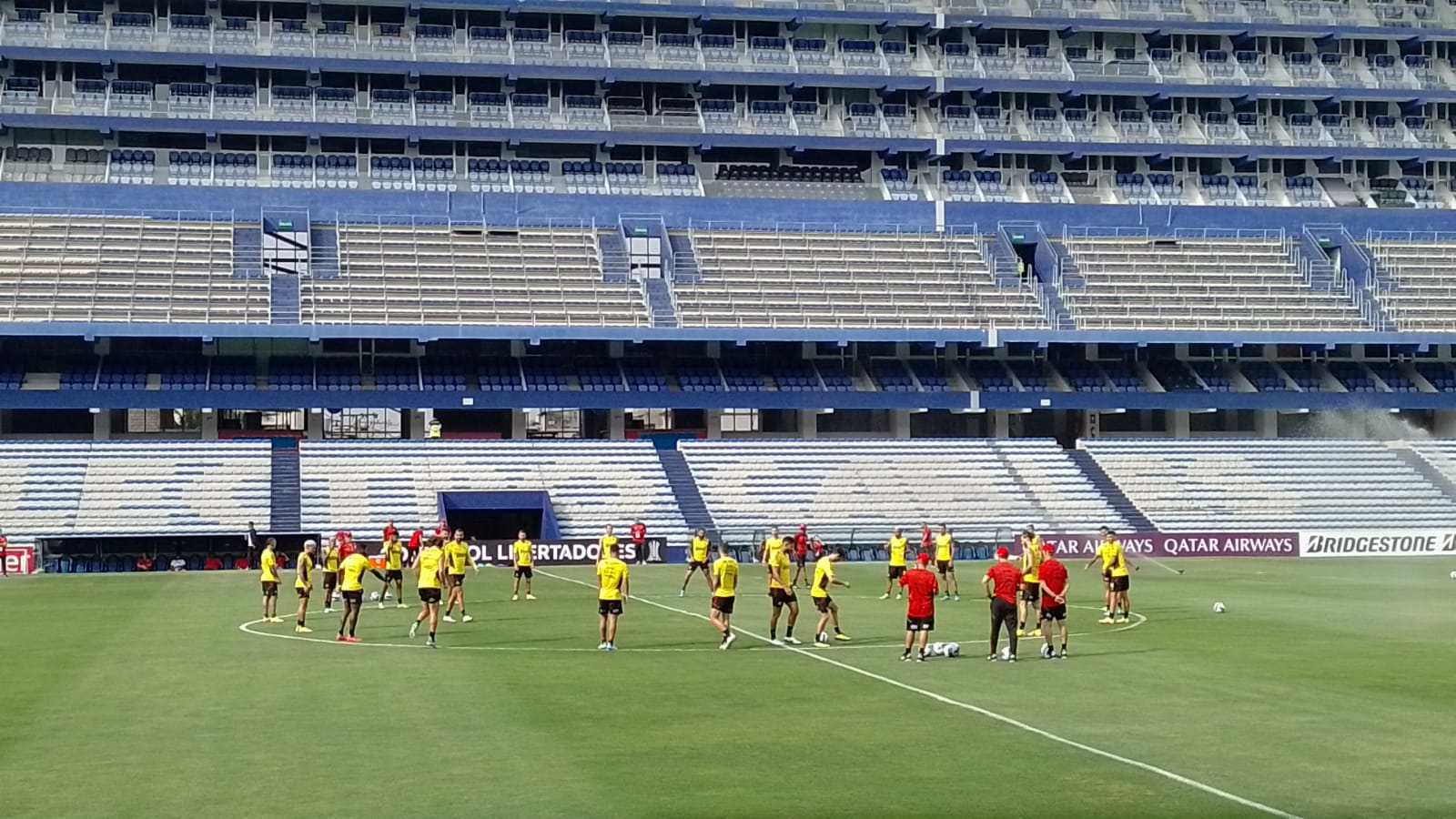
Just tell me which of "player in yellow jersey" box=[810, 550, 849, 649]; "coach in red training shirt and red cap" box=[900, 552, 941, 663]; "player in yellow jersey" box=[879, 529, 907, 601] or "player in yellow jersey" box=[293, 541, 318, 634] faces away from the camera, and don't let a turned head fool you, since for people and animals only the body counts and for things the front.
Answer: the coach in red training shirt and red cap

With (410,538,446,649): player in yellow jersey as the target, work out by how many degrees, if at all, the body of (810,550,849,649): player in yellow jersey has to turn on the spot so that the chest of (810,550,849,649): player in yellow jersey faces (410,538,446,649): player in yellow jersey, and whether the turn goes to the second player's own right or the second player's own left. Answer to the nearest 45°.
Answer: approximately 180°

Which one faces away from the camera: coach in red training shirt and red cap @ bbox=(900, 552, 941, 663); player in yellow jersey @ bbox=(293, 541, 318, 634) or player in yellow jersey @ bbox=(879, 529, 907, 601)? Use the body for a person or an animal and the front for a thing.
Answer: the coach in red training shirt and red cap

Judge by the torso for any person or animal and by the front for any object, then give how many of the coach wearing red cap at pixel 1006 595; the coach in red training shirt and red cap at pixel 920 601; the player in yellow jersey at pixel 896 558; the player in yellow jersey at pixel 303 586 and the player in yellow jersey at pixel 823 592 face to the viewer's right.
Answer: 2

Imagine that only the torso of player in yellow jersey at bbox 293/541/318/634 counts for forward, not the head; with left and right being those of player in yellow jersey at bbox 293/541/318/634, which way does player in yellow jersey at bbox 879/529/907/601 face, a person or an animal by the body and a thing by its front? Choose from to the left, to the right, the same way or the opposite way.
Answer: to the right

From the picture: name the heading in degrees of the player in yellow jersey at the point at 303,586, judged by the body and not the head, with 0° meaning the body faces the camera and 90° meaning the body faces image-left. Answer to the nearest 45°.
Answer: approximately 270°

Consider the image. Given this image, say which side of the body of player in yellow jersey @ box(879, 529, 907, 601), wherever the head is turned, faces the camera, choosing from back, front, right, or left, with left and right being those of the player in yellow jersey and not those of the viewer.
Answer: front

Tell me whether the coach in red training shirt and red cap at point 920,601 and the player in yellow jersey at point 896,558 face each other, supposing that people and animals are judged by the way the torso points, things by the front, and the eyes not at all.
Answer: yes

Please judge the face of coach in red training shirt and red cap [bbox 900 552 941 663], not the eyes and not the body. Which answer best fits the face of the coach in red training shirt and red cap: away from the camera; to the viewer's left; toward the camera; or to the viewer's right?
away from the camera

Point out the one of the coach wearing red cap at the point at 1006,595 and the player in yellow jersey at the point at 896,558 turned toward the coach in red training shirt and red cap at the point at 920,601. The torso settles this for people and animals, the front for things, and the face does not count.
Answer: the player in yellow jersey

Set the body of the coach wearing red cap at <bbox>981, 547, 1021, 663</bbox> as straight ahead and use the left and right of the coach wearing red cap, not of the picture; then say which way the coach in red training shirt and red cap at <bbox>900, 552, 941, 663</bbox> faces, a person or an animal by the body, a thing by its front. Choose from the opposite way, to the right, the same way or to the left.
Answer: the same way

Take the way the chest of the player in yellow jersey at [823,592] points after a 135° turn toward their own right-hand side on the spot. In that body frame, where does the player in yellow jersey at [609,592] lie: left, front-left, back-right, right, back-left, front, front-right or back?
front-right

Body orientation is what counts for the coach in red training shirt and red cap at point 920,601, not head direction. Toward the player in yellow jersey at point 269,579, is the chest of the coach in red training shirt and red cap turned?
no

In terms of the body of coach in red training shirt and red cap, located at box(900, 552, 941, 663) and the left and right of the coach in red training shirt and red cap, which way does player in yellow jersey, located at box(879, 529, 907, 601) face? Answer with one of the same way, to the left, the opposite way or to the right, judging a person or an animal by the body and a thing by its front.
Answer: the opposite way

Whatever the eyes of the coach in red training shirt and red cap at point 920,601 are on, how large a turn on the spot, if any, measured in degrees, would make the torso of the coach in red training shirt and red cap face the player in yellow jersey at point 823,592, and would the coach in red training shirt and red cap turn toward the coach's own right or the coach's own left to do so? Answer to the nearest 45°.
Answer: approximately 45° to the coach's own left

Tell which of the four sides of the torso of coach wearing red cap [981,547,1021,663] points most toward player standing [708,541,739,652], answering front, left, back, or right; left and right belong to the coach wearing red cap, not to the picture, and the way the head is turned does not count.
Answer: left

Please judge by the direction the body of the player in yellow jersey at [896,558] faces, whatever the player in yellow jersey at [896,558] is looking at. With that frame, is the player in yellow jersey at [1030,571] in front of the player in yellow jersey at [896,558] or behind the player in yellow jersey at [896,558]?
in front

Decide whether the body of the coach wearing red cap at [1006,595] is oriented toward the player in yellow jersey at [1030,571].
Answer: yes

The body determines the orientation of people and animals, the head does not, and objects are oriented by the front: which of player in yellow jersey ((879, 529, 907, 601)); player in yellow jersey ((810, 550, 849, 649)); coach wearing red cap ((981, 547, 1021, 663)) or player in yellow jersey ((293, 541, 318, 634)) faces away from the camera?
the coach wearing red cap

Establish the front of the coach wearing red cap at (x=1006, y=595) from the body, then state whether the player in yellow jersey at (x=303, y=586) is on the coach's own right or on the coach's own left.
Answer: on the coach's own left

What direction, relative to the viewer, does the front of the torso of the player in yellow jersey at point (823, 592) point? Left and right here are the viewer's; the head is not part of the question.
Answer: facing to the right of the viewer

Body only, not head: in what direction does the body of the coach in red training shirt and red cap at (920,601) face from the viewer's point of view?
away from the camera
